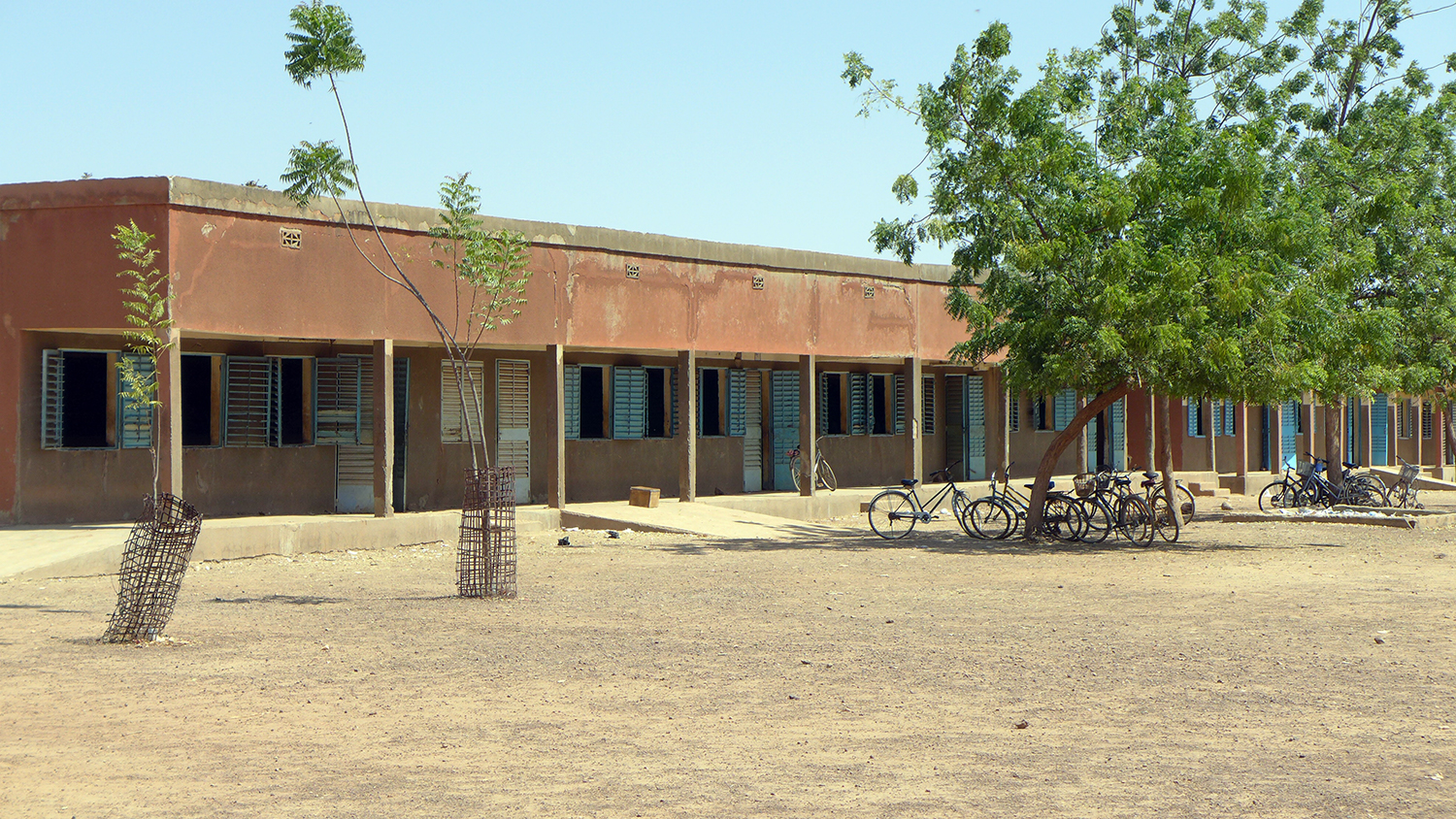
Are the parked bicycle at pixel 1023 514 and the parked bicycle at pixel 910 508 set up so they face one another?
yes

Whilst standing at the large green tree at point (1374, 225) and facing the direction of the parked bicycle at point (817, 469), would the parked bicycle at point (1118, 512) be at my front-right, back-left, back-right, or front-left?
front-left

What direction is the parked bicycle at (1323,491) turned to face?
to the viewer's left

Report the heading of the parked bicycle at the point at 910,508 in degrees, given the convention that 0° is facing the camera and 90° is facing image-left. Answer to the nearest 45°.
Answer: approximately 270°

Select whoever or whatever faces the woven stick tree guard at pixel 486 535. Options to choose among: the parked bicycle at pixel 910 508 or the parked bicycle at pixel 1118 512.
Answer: the parked bicycle at pixel 1118 512

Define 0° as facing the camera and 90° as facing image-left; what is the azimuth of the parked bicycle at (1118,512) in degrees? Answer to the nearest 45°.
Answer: approximately 45°

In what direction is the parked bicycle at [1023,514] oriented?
to the viewer's left

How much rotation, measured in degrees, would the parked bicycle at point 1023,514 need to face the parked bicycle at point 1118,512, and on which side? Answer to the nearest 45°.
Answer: approximately 180°

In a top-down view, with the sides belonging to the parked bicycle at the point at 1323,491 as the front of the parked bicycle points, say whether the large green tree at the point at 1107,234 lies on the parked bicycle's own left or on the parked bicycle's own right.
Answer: on the parked bicycle's own left

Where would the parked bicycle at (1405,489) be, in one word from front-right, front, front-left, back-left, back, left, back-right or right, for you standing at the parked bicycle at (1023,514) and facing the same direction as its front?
back-right

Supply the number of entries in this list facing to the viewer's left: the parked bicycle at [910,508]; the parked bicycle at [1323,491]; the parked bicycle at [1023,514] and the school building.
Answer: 2

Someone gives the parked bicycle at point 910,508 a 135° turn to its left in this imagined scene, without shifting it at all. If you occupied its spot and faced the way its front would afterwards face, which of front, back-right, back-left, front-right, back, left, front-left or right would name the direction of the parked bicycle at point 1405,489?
right

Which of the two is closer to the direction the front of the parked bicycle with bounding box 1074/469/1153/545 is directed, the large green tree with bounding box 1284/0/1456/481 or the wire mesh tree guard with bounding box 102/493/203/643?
the wire mesh tree guard
